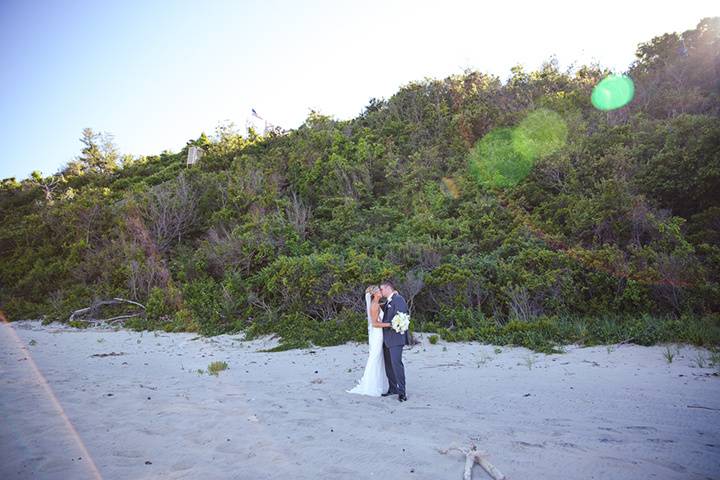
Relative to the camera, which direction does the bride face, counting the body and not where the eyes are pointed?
to the viewer's right

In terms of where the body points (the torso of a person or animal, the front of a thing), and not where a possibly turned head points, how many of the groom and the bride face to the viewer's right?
1

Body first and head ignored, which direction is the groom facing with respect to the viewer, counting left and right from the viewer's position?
facing the viewer and to the left of the viewer
